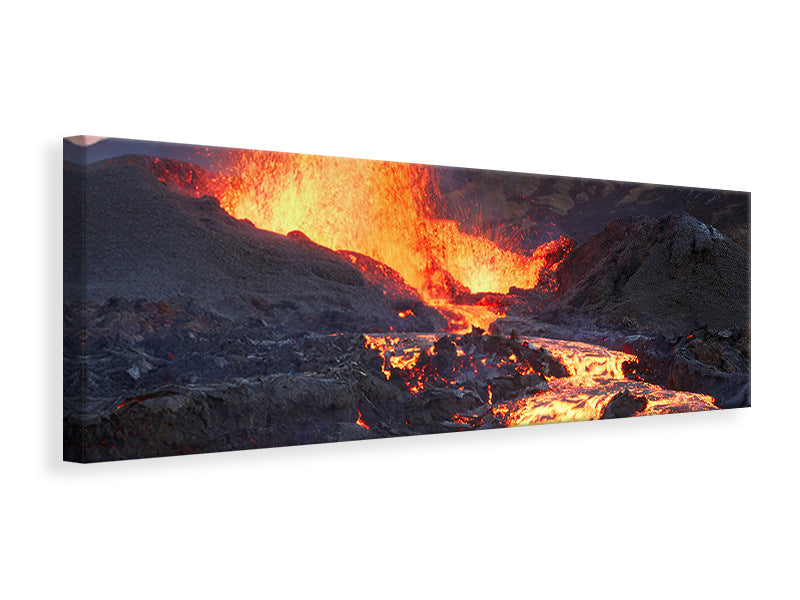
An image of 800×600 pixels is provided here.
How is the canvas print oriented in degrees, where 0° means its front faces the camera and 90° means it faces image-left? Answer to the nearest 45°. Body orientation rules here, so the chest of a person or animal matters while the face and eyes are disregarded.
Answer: approximately 315°
